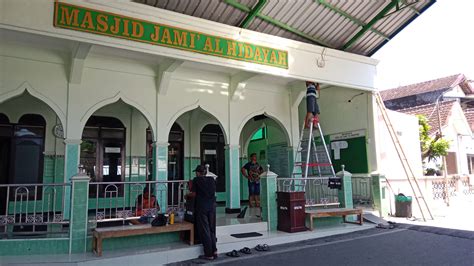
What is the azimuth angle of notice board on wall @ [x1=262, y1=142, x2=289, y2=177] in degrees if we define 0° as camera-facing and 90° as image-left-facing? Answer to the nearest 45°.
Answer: approximately 45°

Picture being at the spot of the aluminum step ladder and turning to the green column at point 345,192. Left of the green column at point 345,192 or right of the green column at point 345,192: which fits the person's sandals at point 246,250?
right

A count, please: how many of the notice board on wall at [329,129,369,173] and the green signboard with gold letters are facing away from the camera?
0

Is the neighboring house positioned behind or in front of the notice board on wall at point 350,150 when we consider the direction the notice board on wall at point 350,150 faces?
behind

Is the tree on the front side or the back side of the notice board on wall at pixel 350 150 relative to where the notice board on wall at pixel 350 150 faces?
on the back side

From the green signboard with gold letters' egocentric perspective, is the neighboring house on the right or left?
on its left

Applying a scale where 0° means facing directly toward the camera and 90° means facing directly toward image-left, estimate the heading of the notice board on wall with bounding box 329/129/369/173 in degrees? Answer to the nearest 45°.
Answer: approximately 45°

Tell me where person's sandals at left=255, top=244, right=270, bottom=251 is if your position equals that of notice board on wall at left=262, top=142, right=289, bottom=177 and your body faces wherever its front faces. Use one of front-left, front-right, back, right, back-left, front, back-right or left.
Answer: front-left

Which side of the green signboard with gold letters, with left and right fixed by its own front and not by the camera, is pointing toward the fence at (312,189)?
left
